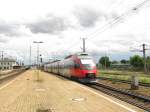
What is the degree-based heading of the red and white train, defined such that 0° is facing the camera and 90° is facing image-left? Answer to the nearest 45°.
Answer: approximately 315°
